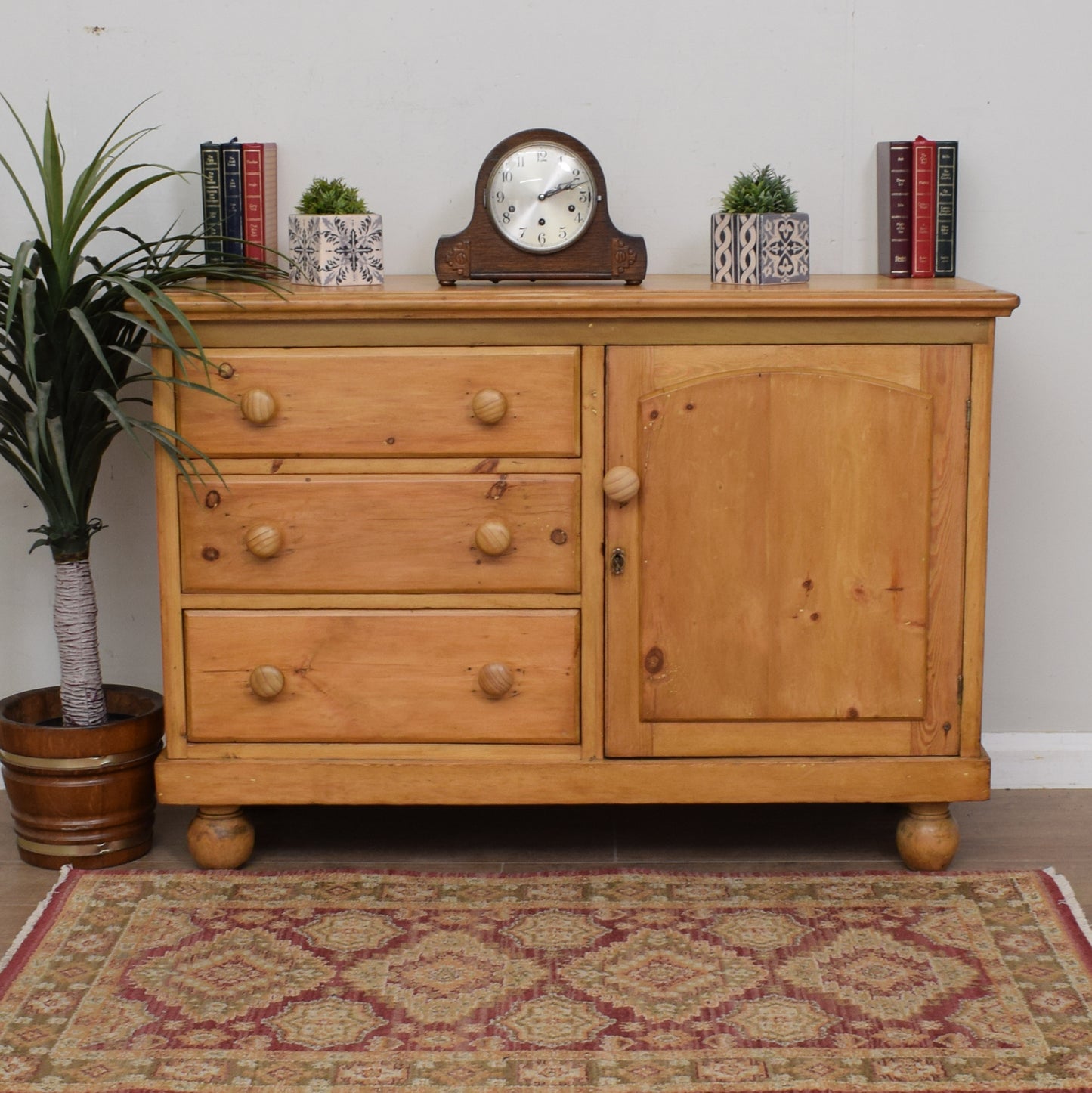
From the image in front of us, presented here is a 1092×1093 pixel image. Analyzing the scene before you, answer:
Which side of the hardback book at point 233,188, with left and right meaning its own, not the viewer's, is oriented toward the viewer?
right

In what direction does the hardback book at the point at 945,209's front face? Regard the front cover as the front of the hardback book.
to the viewer's right

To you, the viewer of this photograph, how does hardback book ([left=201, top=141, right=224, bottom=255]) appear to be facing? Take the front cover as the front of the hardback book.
facing to the right of the viewer

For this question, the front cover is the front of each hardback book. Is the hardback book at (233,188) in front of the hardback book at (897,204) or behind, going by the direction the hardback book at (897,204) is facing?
behind

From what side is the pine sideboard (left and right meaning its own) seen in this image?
front

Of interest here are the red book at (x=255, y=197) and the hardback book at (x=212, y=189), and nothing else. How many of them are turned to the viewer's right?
2

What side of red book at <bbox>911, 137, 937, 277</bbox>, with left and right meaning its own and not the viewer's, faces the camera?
right
